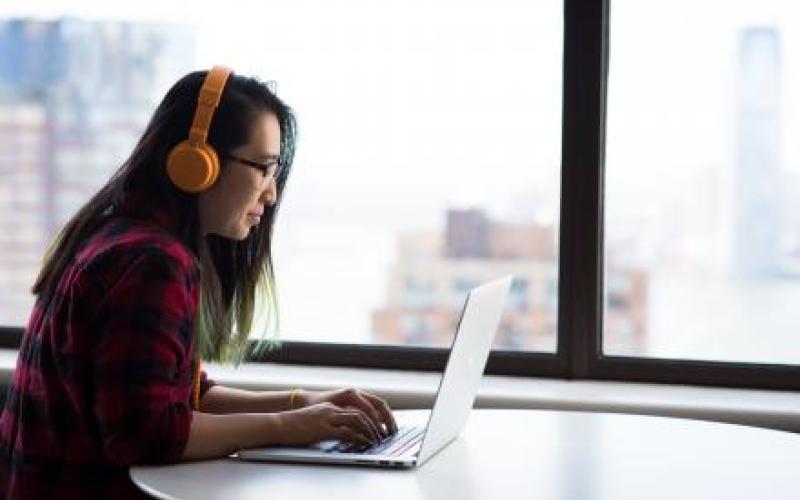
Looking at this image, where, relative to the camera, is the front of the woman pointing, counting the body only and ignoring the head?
to the viewer's right

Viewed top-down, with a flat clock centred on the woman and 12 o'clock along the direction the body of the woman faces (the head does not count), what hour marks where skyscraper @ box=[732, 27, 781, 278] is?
The skyscraper is roughly at 11 o'clock from the woman.

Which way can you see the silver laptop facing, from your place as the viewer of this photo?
facing to the left of the viewer

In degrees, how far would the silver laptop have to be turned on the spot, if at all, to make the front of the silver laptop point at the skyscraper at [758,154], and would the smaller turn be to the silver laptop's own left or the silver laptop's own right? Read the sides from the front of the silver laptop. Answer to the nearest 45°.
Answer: approximately 135° to the silver laptop's own right

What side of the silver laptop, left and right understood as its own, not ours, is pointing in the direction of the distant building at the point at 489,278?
right

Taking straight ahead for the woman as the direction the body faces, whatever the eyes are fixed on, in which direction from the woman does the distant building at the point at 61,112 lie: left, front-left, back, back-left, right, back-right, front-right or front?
left

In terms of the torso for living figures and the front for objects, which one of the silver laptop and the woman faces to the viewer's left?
the silver laptop

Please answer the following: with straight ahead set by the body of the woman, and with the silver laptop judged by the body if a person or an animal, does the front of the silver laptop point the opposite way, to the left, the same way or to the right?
the opposite way

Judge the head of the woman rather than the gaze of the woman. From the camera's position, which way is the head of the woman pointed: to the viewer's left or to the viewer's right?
to the viewer's right

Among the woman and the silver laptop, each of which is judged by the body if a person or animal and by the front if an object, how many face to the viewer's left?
1
